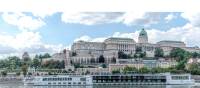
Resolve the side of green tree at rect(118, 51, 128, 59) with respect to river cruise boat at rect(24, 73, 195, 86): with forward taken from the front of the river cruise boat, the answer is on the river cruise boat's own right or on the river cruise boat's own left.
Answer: on the river cruise boat's own left

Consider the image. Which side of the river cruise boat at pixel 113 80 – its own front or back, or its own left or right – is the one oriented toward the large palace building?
left

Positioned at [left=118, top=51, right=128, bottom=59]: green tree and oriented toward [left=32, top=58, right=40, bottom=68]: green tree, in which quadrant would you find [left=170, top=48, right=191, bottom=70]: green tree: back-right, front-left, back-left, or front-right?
back-left
